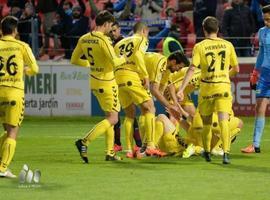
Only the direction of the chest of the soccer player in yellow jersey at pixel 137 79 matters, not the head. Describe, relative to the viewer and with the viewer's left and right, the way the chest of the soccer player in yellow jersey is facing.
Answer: facing away from the viewer and to the right of the viewer

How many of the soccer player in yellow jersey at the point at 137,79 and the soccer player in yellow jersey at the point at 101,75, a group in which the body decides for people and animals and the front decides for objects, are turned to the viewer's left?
0

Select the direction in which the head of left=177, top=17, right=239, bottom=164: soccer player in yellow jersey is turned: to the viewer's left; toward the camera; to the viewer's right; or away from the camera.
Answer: away from the camera

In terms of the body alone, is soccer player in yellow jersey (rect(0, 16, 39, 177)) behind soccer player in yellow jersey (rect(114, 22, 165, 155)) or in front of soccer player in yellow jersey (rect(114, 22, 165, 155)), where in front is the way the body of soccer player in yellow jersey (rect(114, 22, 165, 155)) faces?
behind

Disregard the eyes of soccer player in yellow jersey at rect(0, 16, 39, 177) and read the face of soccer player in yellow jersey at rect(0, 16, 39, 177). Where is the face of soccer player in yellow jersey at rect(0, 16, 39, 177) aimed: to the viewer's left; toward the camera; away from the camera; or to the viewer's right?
away from the camera

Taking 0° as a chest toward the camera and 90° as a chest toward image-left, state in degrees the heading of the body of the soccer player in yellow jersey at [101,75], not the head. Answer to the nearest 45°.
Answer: approximately 225°

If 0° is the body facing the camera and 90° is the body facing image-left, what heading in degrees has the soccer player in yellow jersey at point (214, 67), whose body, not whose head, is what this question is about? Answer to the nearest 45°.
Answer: approximately 180°

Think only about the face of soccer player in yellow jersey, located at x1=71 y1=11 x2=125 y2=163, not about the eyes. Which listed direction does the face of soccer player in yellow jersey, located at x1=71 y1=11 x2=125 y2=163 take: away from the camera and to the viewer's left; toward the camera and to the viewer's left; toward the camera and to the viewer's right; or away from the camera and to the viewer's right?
away from the camera and to the viewer's right

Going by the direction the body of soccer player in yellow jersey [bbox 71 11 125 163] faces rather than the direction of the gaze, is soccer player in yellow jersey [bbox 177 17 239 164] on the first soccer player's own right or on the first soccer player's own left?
on the first soccer player's own right

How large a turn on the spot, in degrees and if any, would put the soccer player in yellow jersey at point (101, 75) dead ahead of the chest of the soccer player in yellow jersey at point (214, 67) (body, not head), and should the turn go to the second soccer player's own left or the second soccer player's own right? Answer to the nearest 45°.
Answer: approximately 90° to the second soccer player's own left
